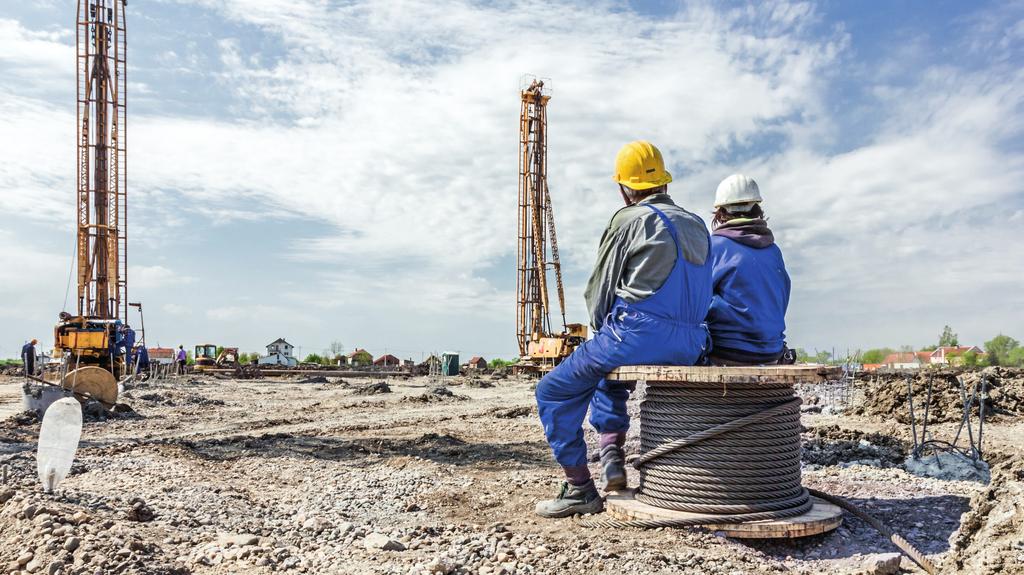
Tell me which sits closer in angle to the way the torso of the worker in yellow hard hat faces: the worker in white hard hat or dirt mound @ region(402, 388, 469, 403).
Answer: the dirt mound

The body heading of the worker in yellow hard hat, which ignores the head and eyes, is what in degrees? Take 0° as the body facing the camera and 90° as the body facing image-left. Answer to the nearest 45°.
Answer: approximately 135°

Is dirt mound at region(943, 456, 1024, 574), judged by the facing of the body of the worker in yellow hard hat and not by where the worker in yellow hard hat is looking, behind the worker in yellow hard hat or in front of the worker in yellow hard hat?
behind

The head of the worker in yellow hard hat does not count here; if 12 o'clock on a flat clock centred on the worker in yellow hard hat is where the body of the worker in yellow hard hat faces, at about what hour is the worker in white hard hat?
The worker in white hard hat is roughly at 3 o'clock from the worker in yellow hard hat.

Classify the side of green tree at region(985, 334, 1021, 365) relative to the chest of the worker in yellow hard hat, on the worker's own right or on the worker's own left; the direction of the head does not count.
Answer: on the worker's own right

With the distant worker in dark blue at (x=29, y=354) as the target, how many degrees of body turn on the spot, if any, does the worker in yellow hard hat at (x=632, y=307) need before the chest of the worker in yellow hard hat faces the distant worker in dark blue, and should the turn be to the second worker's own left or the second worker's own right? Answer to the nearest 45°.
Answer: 0° — they already face them

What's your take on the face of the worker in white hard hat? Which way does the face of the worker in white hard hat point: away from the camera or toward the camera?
away from the camera

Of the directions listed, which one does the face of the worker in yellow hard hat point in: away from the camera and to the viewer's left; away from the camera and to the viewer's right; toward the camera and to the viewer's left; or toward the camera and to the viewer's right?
away from the camera and to the viewer's left
